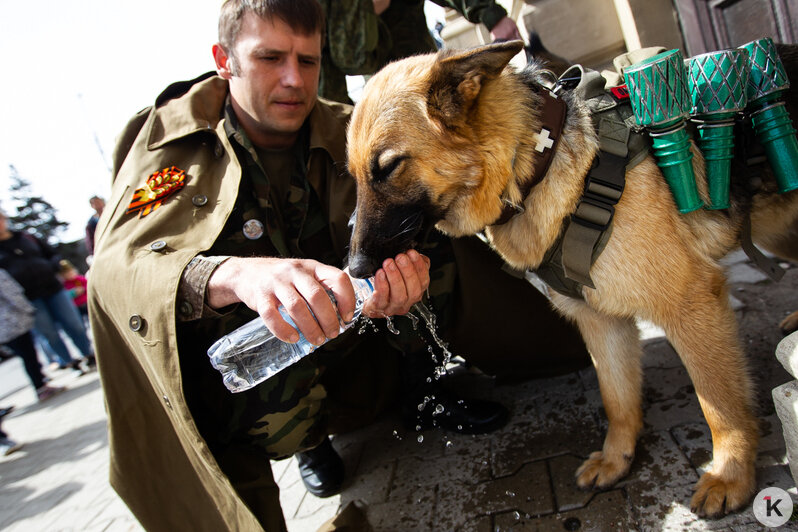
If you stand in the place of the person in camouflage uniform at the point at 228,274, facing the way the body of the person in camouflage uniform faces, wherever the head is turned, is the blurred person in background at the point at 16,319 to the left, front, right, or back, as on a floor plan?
back

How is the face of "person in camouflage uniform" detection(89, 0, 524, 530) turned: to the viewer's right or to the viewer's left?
to the viewer's right

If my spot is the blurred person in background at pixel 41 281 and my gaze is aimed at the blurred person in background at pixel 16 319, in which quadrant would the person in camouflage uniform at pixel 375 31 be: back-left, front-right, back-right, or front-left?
front-left

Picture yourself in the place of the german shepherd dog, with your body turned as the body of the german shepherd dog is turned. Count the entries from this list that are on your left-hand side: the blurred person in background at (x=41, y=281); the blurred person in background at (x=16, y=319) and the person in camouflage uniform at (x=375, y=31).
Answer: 0

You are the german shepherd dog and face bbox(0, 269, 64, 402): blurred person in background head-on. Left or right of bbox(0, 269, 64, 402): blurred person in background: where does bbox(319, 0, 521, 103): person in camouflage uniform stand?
right

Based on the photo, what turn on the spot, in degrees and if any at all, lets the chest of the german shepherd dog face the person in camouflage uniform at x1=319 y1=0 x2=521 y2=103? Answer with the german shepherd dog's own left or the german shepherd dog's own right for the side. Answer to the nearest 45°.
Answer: approximately 135° to the german shepherd dog's own right

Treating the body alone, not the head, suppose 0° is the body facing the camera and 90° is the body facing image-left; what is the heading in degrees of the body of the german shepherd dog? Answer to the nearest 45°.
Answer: approximately 45°

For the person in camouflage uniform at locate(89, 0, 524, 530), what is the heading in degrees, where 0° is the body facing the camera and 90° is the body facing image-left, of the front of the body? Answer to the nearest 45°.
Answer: approximately 315°
